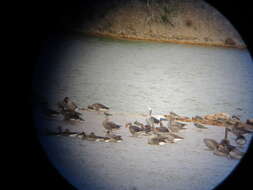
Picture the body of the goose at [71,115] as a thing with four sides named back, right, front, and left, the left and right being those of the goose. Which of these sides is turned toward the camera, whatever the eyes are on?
left

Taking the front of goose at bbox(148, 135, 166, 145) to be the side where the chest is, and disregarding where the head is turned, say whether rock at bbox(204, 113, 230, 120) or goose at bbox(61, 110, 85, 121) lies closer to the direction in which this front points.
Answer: the goose

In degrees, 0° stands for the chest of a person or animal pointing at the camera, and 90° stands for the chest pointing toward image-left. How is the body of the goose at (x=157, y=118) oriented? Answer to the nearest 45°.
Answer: approximately 90°

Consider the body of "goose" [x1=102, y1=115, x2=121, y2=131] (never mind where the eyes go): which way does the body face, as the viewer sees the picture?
to the viewer's left
